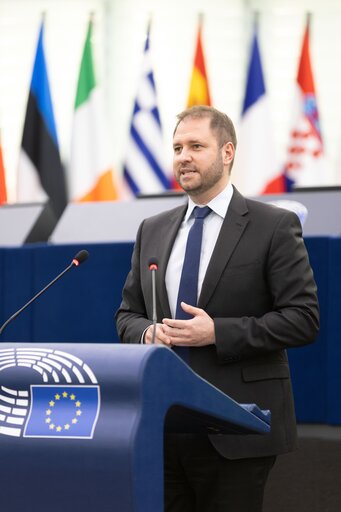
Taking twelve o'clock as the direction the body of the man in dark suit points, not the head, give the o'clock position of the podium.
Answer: The podium is roughly at 11 o'clock from the man in dark suit.

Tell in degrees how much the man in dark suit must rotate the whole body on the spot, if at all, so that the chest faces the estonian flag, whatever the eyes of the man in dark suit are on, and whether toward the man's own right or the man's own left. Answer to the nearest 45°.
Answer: approximately 135° to the man's own right

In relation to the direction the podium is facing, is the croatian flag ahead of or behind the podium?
behind

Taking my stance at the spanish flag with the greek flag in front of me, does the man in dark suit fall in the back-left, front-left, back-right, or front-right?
front-left

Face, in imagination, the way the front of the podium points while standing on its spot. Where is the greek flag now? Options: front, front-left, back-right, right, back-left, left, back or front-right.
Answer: back-right

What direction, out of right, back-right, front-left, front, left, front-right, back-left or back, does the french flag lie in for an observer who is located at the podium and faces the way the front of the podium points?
back-right

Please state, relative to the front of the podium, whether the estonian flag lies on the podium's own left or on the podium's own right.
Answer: on the podium's own right

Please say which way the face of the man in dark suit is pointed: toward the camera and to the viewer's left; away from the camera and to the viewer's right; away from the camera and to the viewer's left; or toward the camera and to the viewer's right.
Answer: toward the camera and to the viewer's left

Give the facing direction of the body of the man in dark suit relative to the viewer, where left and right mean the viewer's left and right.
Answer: facing the viewer and to the left of the viewer

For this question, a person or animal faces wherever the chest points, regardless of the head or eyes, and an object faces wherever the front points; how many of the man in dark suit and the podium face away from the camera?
0

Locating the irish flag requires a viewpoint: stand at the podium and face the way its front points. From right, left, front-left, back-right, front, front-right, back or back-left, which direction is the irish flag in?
back-right

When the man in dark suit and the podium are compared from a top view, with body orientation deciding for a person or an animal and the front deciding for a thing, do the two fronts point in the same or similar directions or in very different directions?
same or similar directions
